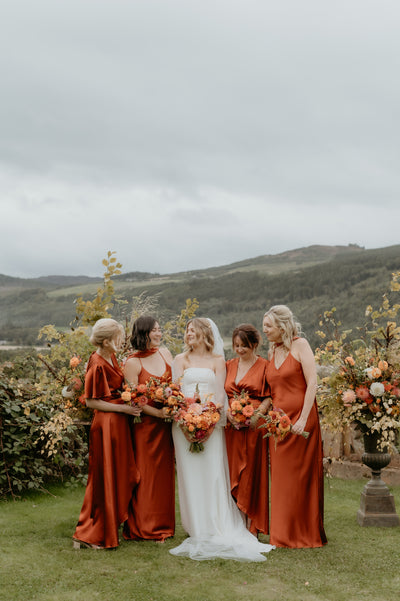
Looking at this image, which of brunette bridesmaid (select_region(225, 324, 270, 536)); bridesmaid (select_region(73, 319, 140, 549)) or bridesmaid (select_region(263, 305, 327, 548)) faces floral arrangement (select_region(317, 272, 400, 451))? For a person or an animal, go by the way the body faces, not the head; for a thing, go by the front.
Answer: bridesmaid (select_region(73, 319, 140, 549))

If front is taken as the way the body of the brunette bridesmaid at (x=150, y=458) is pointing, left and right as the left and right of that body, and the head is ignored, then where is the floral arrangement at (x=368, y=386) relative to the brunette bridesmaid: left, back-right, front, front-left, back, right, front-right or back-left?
front-left

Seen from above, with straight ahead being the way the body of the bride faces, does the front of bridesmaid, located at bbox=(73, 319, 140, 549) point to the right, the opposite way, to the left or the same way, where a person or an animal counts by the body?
to the left

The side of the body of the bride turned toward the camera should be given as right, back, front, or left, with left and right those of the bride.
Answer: front

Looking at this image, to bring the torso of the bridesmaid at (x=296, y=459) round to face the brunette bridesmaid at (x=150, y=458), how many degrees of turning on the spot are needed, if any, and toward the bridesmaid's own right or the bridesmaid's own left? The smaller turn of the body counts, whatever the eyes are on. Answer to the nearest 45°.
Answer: approximately 45° to the bridesmaid's own right

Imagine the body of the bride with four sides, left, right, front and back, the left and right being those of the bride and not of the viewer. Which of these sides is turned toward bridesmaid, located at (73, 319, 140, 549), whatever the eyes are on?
right

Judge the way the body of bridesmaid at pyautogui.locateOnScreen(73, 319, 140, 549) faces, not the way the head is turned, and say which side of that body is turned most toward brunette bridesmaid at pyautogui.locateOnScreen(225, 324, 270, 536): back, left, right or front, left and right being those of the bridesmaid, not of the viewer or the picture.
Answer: front

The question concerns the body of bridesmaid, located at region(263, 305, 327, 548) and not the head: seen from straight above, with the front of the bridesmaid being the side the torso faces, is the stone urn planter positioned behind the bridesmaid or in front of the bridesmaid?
behind

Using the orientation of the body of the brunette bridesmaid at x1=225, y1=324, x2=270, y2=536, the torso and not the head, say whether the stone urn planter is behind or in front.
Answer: behind

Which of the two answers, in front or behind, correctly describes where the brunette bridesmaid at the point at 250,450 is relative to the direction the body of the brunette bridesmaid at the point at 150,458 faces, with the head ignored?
in front

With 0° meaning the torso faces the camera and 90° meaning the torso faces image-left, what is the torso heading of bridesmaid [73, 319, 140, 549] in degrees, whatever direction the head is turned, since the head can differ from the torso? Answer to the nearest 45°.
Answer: approximately 270°

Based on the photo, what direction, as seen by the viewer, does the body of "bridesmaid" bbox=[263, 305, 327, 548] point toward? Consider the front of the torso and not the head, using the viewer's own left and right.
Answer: facing the viewer and to the left of the viewer

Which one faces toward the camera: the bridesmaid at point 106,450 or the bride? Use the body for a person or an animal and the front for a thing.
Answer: the bride
